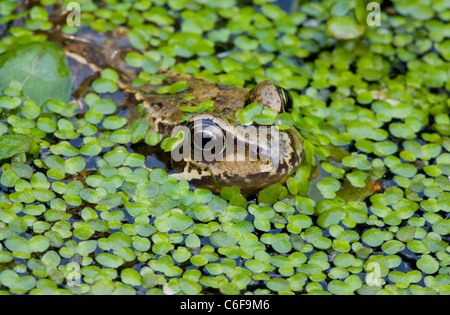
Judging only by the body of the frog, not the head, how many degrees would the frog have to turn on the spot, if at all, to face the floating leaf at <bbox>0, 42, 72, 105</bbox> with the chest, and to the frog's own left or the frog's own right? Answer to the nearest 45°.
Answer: approximately 180°

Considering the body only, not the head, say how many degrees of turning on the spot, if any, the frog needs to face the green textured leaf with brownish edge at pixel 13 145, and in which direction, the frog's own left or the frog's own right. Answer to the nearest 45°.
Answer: approximately 135° to the frog's own right
